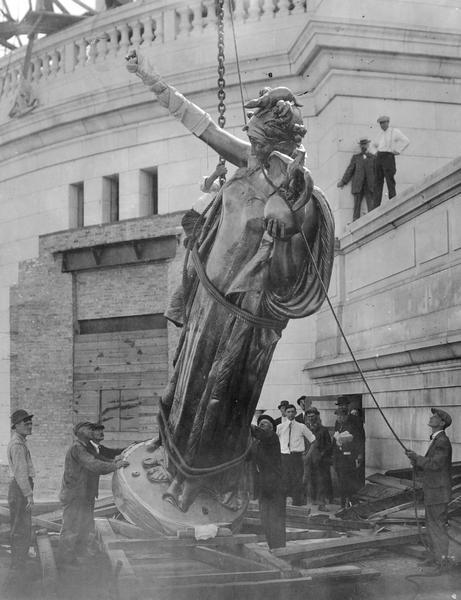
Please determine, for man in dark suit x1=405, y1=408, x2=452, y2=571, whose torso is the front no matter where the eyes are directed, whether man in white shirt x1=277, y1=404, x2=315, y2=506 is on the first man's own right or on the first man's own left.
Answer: on the first man's own right

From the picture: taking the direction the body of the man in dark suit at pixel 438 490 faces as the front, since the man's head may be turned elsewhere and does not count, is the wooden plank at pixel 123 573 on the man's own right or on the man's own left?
on the man's own left

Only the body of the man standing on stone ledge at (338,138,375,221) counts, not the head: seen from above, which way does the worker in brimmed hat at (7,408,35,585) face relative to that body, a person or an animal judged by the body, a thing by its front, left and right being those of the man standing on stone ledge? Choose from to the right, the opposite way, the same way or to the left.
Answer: to the left

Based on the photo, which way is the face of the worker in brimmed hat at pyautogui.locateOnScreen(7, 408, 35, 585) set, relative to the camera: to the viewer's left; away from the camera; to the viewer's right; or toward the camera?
to the viewer's right

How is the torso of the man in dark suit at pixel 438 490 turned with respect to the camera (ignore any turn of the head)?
to the viewer's left

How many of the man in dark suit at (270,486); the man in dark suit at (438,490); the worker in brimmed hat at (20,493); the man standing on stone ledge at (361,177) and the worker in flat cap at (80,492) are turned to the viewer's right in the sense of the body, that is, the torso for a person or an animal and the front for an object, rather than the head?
2

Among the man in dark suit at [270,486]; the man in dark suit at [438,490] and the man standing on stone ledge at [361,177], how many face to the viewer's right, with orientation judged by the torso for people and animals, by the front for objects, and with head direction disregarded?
0

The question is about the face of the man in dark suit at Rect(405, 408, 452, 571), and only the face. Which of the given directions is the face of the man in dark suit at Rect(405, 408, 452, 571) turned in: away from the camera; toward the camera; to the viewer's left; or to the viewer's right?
to the viewer's left

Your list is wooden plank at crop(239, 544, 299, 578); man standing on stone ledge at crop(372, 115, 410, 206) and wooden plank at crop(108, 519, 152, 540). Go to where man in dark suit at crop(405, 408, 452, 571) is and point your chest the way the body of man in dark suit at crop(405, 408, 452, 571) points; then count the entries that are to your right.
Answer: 1

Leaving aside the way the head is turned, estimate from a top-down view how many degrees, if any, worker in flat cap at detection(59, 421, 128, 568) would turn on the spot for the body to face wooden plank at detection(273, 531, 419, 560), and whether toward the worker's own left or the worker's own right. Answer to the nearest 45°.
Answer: approximately 45° to the worker's own right

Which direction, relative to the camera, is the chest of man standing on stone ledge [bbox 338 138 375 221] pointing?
toward the camera

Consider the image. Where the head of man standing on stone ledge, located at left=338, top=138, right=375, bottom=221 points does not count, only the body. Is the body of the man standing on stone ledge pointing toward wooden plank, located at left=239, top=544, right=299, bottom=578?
yes

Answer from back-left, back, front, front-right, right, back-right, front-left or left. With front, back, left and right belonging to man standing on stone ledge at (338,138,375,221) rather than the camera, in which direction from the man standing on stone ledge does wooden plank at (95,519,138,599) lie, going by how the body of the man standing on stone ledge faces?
front

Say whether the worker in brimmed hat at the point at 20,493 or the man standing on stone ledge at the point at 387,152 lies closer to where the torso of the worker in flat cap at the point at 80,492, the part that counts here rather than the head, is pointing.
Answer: the man standing on stone ledge

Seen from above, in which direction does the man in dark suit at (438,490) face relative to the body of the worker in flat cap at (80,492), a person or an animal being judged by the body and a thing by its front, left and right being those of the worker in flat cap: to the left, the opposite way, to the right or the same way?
the opposite way
